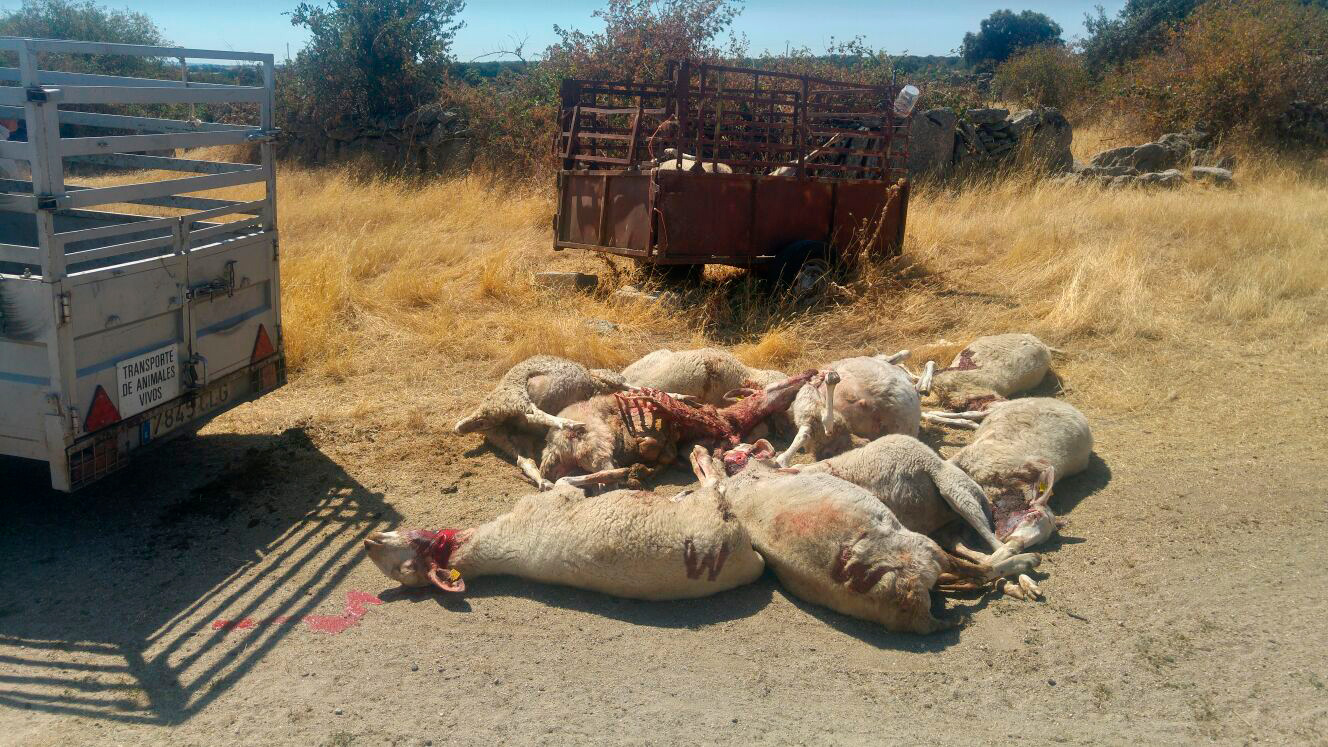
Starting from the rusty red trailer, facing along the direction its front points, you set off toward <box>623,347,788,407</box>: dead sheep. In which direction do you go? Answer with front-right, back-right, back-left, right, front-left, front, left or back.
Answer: back-right

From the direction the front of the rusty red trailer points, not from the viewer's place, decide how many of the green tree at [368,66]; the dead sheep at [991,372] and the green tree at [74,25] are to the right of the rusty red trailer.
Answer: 1

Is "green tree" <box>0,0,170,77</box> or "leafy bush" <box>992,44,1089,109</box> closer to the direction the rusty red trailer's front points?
the leafy bush

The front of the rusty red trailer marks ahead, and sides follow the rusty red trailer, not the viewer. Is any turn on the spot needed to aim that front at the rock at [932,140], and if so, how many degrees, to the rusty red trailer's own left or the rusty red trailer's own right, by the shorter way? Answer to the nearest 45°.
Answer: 0° — it already faces it

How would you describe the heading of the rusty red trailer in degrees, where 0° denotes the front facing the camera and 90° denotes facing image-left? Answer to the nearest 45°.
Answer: approximately 225°

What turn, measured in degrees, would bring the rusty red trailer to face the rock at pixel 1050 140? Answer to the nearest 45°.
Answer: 0° — it already faces it

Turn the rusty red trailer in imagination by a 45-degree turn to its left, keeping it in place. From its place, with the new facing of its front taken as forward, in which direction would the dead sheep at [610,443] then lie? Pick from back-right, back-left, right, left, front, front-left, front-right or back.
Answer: back

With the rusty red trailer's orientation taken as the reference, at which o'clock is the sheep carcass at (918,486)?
The sheep carcass is roughly at 4 o'clock from the rusty red trailer.

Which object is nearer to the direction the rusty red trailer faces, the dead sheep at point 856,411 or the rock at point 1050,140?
the rock

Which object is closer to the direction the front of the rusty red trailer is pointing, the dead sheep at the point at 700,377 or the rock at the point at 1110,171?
the rock

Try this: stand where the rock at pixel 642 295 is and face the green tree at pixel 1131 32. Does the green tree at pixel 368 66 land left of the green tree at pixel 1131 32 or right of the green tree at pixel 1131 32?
left

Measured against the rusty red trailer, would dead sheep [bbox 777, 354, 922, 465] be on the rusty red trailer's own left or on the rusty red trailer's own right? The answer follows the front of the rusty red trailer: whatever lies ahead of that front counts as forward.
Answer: on the rusty red trailer's own right
